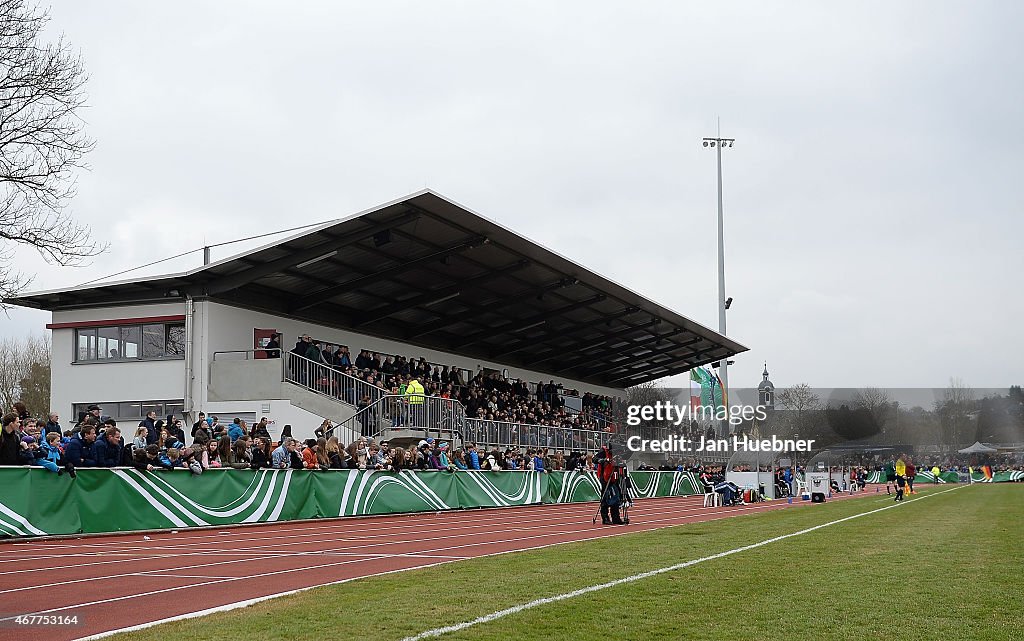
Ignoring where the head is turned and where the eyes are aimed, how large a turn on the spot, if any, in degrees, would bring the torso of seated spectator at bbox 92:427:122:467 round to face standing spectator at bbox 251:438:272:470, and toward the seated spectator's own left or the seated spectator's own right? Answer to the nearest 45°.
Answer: approximately 90° to the seated spectator's own left

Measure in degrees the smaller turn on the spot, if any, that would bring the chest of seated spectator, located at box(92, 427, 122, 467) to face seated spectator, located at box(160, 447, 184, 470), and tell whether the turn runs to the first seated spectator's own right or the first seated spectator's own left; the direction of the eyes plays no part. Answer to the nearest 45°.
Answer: approximately 90° to the first seated spectator's own left

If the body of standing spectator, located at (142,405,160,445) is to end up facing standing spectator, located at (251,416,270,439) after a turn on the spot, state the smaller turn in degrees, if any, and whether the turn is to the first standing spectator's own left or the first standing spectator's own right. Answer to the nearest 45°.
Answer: approximately 90° to the first standing spectator's own left

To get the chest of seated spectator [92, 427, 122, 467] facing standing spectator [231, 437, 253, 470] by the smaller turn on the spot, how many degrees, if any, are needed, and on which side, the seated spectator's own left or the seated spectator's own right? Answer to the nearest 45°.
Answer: approximately 90° to the seated spectator's own left

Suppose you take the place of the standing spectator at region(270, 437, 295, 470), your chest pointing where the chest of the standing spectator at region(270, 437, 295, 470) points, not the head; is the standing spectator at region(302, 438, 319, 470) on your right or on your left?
on your left

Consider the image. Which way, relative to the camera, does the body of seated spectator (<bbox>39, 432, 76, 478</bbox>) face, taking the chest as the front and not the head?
to the viewer's right

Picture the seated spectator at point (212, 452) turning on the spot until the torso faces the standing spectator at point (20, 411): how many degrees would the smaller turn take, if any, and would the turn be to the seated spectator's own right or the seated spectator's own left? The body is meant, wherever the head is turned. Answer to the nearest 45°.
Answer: approximately 90° to the seated spectator's own right

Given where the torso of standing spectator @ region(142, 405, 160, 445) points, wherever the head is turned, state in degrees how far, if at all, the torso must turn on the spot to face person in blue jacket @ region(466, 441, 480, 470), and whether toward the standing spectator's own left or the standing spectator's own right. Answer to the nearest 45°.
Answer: approximately 90° to the standing spectator's own left

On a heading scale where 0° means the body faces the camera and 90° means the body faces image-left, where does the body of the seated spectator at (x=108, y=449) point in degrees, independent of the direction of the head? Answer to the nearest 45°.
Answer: approximately 315°
